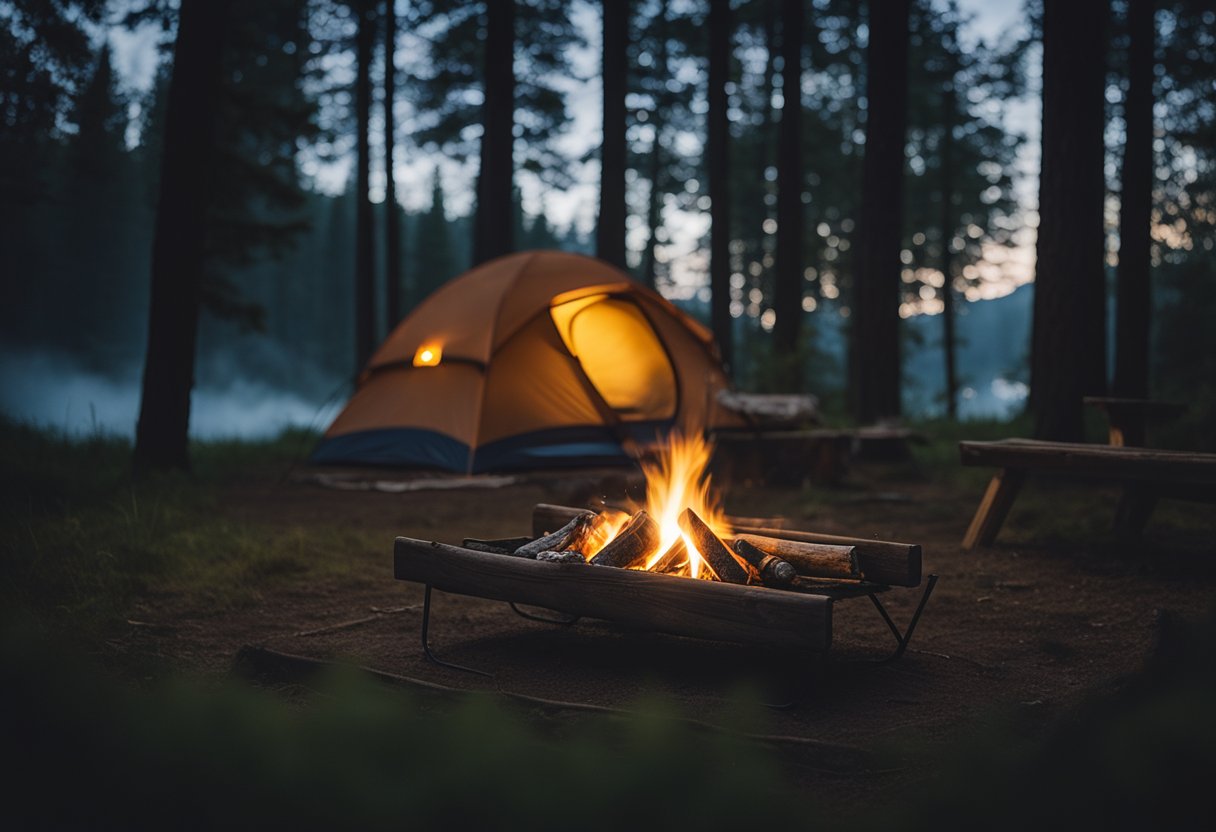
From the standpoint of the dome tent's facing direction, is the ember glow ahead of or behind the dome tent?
ahead

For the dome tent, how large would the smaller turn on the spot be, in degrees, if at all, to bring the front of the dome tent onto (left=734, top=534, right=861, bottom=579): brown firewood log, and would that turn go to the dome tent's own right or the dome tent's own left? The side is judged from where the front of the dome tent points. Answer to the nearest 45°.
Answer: approximately 45° to the dome tent's own right

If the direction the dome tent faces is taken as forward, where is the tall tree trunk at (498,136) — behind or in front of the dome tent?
behind

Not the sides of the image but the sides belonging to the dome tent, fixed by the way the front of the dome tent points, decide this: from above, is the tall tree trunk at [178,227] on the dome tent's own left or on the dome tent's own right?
on the dome tent's own right

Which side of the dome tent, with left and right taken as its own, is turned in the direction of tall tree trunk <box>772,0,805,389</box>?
left

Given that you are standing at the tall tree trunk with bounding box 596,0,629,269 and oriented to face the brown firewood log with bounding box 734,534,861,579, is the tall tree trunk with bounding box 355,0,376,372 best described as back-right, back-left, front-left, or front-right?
back-right

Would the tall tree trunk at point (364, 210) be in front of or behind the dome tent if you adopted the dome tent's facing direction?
behind

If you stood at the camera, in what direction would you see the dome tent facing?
facing the viewer and to the right of the viewer

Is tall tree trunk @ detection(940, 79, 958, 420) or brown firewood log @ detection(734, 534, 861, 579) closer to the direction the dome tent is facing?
the brown firewood log

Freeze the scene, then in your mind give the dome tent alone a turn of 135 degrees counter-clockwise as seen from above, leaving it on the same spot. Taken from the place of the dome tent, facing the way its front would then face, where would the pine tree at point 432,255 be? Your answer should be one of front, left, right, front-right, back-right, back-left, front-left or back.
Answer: front

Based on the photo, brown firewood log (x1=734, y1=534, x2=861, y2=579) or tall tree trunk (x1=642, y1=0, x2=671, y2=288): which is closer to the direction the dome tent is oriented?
the brown firewood log

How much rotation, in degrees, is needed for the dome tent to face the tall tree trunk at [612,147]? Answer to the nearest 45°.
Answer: approximately 135° to its left

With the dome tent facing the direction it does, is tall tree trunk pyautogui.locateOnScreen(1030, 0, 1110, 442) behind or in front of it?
in front

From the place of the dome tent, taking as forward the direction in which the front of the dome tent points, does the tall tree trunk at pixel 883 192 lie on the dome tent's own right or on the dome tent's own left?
on the dome tent's own left

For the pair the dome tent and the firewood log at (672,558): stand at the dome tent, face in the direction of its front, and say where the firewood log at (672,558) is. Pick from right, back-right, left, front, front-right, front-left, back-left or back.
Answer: front-right
